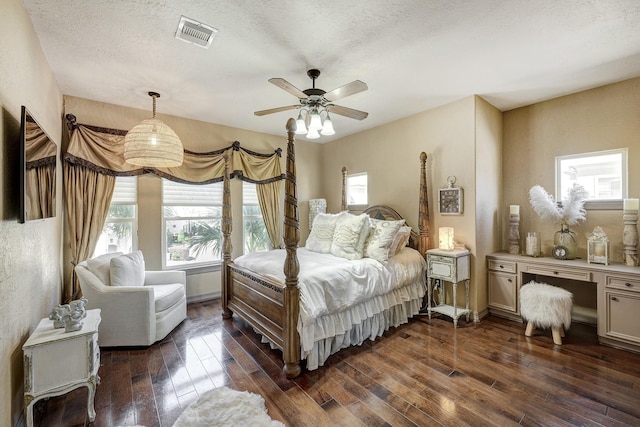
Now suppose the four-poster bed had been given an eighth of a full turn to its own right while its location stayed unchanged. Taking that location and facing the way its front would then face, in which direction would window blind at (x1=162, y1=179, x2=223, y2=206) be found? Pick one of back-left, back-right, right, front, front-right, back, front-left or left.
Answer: front-right

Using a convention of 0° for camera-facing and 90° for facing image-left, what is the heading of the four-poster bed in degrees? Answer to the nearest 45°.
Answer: approximately 45°

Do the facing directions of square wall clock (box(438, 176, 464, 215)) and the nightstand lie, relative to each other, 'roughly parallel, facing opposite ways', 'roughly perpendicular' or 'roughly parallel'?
roughly parallel

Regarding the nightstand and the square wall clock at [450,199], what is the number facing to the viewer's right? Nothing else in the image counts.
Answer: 0

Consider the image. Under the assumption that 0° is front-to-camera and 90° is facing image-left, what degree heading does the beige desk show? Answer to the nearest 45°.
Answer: approximately 45°

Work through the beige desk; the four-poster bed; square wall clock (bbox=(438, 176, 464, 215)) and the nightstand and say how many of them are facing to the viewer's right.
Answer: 0

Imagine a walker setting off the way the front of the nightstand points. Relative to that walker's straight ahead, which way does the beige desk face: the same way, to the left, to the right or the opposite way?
the same way

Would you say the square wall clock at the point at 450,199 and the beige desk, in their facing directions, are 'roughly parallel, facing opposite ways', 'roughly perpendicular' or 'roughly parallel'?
roughly parallel

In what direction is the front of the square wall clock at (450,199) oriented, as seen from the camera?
facing the viewer and to the left of the viewer

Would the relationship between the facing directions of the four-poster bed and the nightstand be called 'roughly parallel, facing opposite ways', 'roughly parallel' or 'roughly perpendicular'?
roughly parallel
